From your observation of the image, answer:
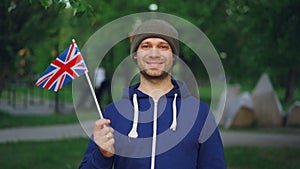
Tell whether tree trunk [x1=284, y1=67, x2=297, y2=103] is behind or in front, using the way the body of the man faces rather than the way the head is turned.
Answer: behind

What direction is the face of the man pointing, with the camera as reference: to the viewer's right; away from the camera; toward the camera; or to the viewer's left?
toward the camera

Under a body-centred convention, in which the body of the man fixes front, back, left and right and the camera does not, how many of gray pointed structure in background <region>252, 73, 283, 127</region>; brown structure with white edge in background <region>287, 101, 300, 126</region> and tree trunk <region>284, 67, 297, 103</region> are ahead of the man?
0

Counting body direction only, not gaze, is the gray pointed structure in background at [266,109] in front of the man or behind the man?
behind

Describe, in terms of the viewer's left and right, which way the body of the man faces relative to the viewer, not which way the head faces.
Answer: facing the viewer

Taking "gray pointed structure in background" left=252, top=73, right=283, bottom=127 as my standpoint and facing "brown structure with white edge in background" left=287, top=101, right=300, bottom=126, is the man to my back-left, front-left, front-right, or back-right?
back-right

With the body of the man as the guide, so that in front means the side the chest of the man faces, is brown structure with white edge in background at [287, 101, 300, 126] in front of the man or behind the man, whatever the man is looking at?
behind
